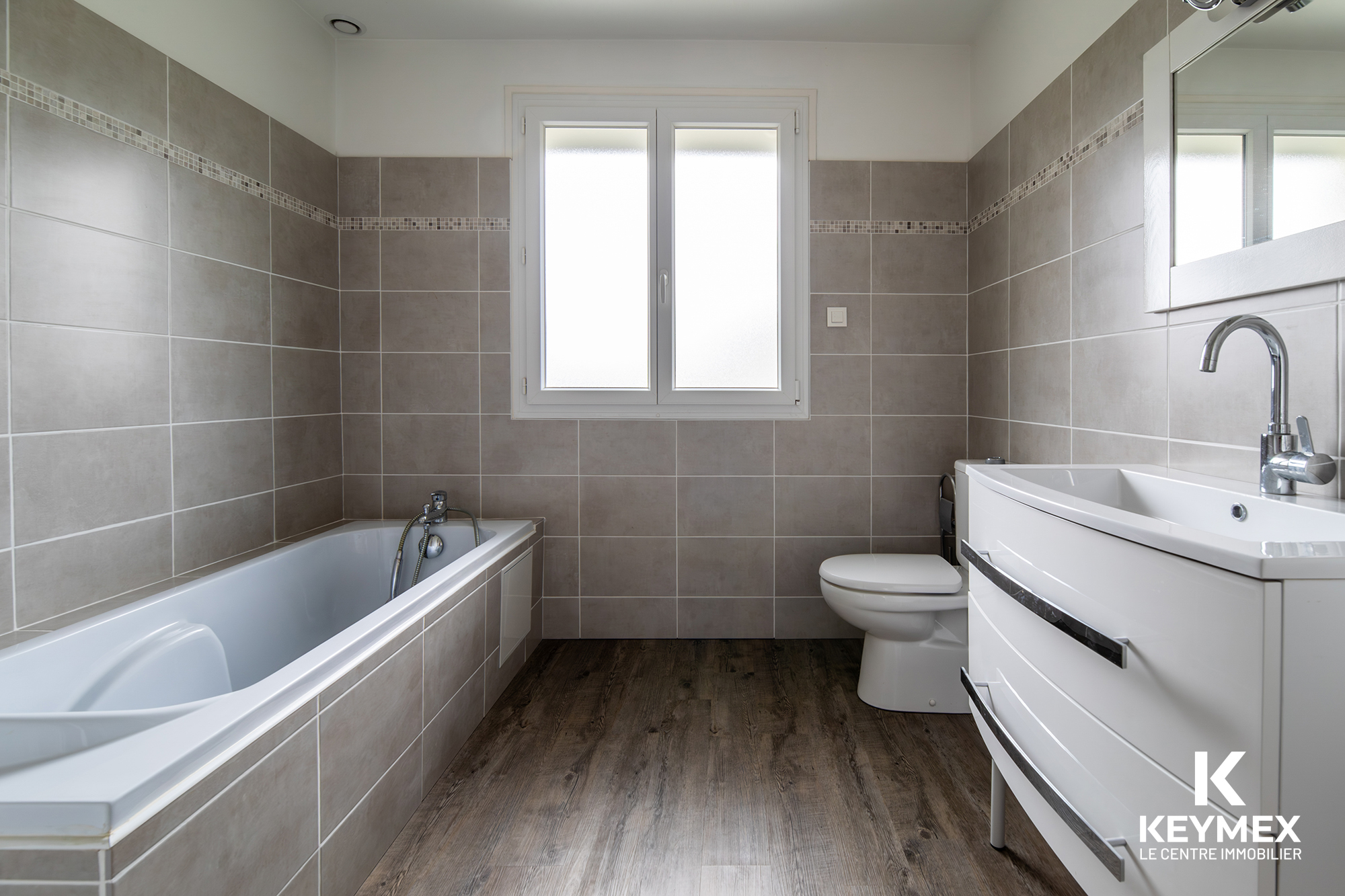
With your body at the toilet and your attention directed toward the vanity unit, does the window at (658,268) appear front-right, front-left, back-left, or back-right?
back-right

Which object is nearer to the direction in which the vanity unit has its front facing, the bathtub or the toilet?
the bathtub

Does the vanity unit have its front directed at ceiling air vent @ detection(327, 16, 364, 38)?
no

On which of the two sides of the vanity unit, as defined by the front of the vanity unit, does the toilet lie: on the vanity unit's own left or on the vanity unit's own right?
on the vanity unit's own right

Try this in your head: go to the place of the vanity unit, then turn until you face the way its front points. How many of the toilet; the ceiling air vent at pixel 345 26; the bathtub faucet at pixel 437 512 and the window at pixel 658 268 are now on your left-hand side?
0

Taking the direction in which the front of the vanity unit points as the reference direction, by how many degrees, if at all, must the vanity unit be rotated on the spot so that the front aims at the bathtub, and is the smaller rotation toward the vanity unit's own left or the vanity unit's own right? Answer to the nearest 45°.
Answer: approximately 45° to the vanity unit's own right

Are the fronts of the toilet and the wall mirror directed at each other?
no

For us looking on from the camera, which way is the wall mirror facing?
facing the viewer and to the left of the viewer

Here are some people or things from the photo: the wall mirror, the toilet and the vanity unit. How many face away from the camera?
0

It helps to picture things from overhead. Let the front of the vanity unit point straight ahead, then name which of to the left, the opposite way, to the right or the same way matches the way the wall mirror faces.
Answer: the same way

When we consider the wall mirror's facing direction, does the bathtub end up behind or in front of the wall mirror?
in front

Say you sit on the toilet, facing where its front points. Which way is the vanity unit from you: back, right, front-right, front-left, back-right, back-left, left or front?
left

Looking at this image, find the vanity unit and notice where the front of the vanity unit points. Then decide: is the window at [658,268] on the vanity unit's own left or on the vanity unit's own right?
on the vanity unit's own right

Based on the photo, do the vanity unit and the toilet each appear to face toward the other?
no

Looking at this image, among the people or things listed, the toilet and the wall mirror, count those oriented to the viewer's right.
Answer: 0

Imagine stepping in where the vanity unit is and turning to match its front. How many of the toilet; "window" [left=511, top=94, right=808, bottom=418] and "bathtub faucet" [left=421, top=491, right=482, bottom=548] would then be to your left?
0
